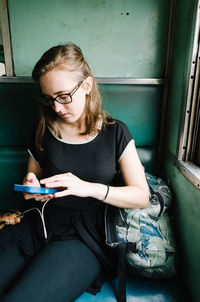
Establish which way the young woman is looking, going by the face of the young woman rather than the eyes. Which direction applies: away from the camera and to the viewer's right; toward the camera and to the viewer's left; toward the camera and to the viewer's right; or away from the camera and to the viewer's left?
toward the camera and to the viewer's left

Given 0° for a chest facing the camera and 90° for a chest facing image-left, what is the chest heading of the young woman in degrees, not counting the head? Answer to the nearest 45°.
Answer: approximately 45°
